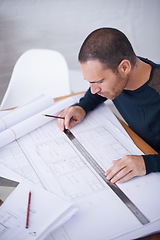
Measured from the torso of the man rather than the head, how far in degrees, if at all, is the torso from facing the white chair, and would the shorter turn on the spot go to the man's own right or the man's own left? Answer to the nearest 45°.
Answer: approximately 90° to the man's own right

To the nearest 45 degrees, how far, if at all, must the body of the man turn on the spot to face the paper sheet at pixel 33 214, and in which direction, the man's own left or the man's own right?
0° — they already face it

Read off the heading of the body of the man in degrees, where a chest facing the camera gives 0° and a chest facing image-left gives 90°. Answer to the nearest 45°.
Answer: approximately 45°
